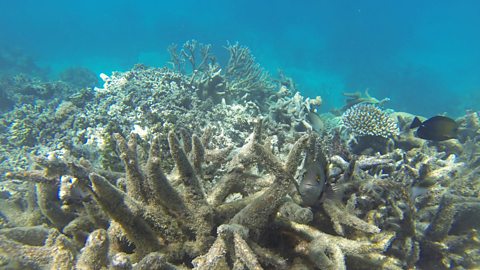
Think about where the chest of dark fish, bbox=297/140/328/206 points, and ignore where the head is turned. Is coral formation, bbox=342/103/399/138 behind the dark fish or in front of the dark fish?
behind

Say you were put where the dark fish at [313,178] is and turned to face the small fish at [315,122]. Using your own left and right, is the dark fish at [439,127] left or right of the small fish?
right

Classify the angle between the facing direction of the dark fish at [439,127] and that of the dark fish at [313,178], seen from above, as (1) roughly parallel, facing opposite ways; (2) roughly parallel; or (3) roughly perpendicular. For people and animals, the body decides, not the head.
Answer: roughly perpendicular
